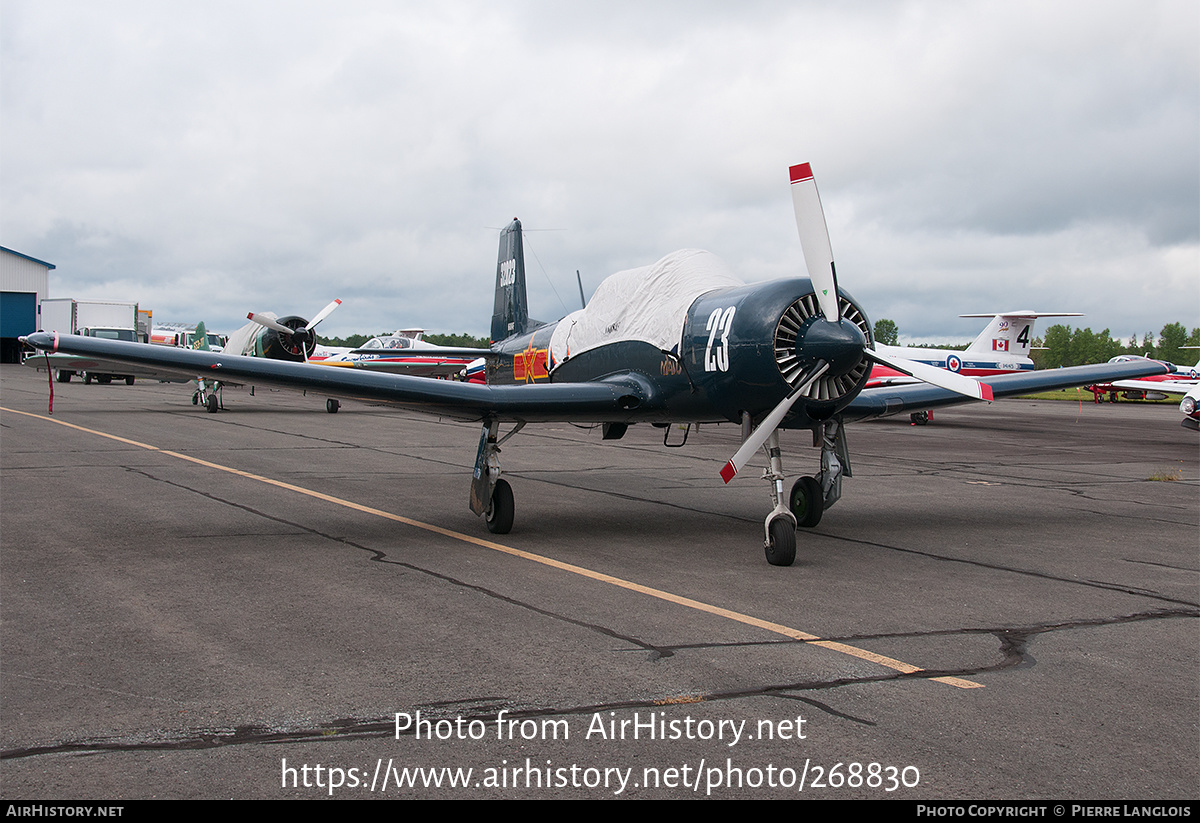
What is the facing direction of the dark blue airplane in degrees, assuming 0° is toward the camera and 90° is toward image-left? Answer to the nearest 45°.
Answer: approximately 315°

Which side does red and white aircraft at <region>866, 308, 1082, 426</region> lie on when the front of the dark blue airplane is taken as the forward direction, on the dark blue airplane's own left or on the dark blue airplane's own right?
on the dark blue airplane's own left
